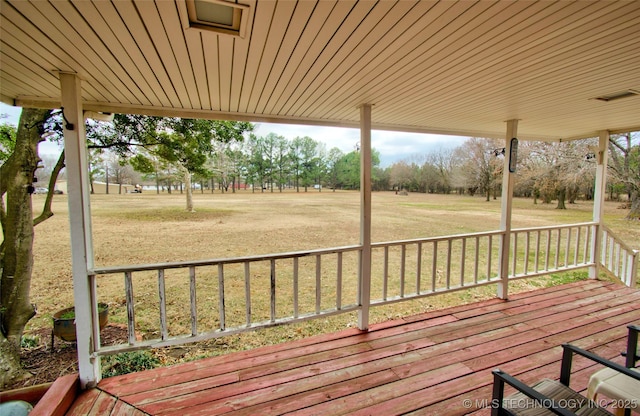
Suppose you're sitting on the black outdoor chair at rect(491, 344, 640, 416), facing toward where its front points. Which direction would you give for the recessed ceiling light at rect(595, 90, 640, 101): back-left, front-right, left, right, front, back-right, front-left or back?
front-right

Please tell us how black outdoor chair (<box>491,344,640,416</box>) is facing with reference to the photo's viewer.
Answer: facing away from the viewer and to the left of the viewer

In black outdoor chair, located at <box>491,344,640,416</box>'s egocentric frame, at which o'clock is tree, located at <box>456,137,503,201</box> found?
The tree is roughly at 1 o'clock from the black outdoor chair.

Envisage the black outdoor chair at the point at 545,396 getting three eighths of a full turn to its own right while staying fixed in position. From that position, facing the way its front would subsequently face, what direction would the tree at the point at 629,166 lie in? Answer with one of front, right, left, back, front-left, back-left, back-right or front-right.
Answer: left

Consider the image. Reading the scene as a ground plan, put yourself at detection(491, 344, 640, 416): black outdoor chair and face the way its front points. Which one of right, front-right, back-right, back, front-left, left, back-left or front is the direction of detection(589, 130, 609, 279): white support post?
front-right
